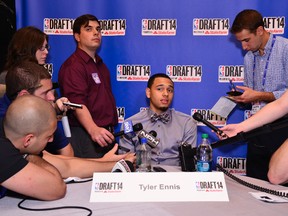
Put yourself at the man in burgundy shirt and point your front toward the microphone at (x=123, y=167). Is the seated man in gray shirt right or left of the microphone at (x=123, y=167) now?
left

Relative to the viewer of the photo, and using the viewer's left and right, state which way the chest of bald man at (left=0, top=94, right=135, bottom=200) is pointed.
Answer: facing to the right of the viewer

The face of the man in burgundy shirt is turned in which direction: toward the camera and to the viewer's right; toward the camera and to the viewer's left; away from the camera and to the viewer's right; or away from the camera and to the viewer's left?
toward the camera and to the viewer's right

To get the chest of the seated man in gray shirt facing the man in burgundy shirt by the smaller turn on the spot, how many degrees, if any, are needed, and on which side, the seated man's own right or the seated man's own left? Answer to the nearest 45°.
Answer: approximately 90° to the seated man's own right

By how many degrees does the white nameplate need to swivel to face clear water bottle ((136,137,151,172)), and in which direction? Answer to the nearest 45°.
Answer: approximately 180°

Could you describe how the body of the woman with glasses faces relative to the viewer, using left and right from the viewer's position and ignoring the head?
facing to the right of the viewer

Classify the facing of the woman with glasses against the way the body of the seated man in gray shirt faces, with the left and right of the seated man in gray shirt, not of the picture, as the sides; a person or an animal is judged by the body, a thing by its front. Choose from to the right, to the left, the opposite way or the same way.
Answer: to the left

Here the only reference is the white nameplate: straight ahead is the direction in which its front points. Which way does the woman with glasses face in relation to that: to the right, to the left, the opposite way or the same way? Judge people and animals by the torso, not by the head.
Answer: to the left
